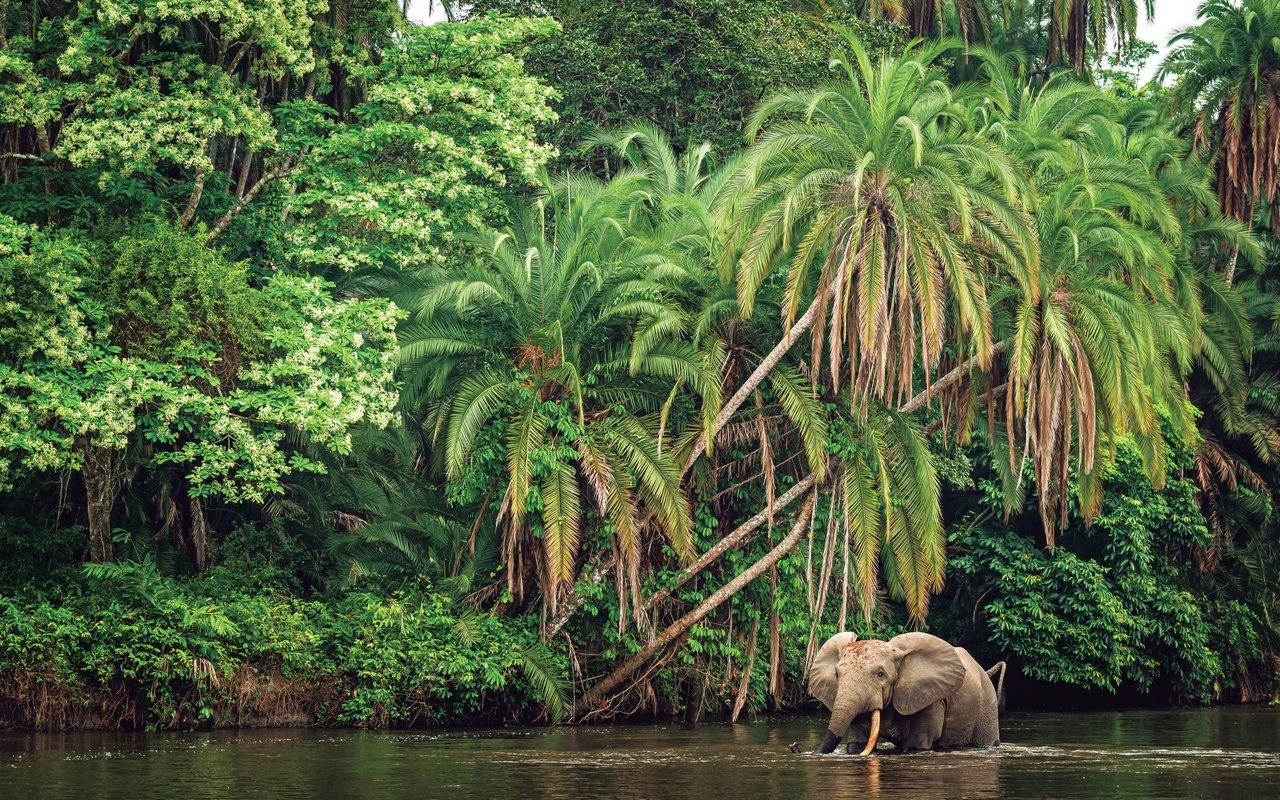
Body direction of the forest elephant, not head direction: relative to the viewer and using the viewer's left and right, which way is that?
facing the viewer and to the left of the viewer

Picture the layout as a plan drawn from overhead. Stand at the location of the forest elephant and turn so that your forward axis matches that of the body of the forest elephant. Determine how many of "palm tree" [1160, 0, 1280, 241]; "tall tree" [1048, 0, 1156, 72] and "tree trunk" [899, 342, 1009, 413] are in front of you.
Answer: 0

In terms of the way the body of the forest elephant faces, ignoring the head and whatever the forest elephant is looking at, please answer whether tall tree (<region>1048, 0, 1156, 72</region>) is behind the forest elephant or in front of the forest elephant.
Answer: behind

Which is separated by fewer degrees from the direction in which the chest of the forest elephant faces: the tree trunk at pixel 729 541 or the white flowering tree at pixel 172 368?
the white flowering tree

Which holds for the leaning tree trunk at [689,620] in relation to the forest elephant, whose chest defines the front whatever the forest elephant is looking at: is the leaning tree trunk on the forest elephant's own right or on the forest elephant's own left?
on the forest elephant's own right

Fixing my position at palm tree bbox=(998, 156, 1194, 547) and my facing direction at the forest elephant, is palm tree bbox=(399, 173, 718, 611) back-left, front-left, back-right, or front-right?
front-right

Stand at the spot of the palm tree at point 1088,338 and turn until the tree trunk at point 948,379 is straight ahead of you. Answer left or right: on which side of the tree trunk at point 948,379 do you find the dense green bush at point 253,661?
left

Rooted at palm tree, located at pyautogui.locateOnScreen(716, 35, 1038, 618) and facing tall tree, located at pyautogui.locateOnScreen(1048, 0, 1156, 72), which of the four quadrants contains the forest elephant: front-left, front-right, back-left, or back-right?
back-right

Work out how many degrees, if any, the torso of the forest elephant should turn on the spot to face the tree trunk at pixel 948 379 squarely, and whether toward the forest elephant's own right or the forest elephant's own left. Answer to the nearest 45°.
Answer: approximately 135° to the forest elephant's own right

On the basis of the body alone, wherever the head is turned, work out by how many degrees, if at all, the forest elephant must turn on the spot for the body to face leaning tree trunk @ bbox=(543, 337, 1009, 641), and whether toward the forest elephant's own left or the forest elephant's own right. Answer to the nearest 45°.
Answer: approximately 135° to the forest elephant's own right

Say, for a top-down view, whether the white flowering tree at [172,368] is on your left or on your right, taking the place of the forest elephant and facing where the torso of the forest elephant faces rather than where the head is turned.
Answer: on your right

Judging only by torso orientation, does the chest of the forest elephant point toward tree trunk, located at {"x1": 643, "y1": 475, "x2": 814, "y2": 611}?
no

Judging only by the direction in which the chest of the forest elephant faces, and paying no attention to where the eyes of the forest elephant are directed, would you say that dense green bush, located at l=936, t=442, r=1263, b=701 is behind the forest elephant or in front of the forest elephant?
behind

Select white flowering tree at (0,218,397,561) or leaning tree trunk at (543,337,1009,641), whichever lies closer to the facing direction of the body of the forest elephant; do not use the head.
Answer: the white flowering tree
